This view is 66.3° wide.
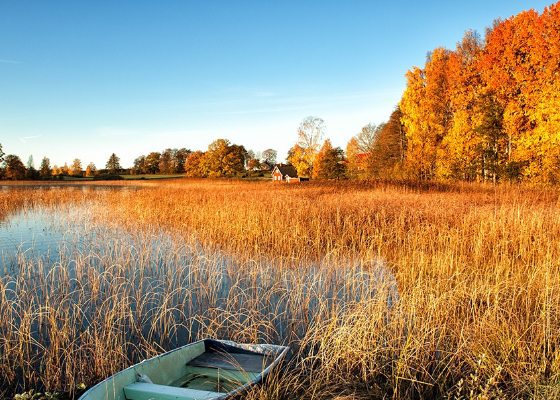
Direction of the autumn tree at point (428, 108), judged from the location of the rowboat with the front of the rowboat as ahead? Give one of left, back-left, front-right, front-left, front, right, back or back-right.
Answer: back

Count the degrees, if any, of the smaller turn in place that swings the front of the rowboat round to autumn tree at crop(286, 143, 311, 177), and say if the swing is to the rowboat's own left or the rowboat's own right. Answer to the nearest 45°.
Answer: approximately 135° to the rowboat's own right

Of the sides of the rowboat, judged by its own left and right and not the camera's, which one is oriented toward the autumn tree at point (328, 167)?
back
